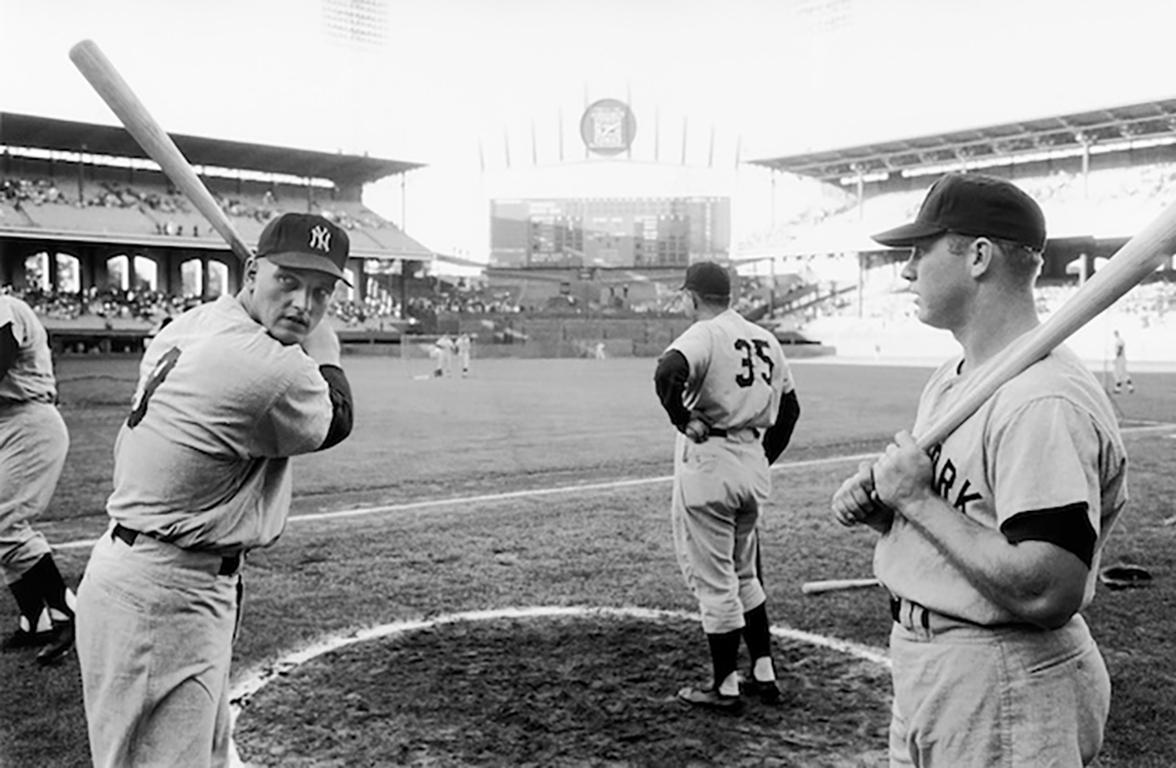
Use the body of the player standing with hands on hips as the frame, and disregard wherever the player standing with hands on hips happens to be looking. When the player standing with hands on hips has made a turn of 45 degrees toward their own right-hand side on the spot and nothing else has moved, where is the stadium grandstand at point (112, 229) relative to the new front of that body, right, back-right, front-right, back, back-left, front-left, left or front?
front-left

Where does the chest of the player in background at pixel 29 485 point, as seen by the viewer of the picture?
to the viewer's left

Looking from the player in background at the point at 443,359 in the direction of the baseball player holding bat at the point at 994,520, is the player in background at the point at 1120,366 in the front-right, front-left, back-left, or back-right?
front-left

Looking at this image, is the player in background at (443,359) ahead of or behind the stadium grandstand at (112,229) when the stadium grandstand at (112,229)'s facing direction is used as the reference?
ahead

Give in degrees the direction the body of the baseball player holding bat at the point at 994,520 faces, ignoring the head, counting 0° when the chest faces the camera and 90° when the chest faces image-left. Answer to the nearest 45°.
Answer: approximately 90°

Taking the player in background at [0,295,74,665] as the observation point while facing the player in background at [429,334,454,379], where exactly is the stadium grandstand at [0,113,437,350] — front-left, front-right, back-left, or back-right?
front-left

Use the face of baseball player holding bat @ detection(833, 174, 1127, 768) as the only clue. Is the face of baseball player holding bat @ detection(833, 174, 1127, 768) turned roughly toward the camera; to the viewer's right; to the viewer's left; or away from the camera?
to the viewer's left

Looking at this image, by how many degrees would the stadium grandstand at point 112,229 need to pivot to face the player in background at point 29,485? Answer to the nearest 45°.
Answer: approximately 45° to its right

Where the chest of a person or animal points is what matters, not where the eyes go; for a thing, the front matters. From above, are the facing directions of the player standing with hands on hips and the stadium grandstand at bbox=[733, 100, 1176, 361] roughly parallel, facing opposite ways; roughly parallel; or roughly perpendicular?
roughly perpendicular

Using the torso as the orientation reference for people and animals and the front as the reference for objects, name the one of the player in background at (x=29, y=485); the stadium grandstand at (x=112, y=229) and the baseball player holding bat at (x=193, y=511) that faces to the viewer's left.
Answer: the player in background

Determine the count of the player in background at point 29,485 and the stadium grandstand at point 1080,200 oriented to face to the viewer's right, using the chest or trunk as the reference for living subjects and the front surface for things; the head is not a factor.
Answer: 0

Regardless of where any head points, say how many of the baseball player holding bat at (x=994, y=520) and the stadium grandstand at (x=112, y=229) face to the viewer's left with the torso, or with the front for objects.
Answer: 1

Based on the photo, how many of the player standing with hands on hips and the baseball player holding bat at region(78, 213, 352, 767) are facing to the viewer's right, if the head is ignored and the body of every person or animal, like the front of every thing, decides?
1

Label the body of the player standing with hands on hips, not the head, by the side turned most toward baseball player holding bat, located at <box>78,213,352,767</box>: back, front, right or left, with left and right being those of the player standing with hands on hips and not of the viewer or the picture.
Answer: left

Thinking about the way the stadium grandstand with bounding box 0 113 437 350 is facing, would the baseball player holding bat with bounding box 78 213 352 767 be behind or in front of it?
in front
